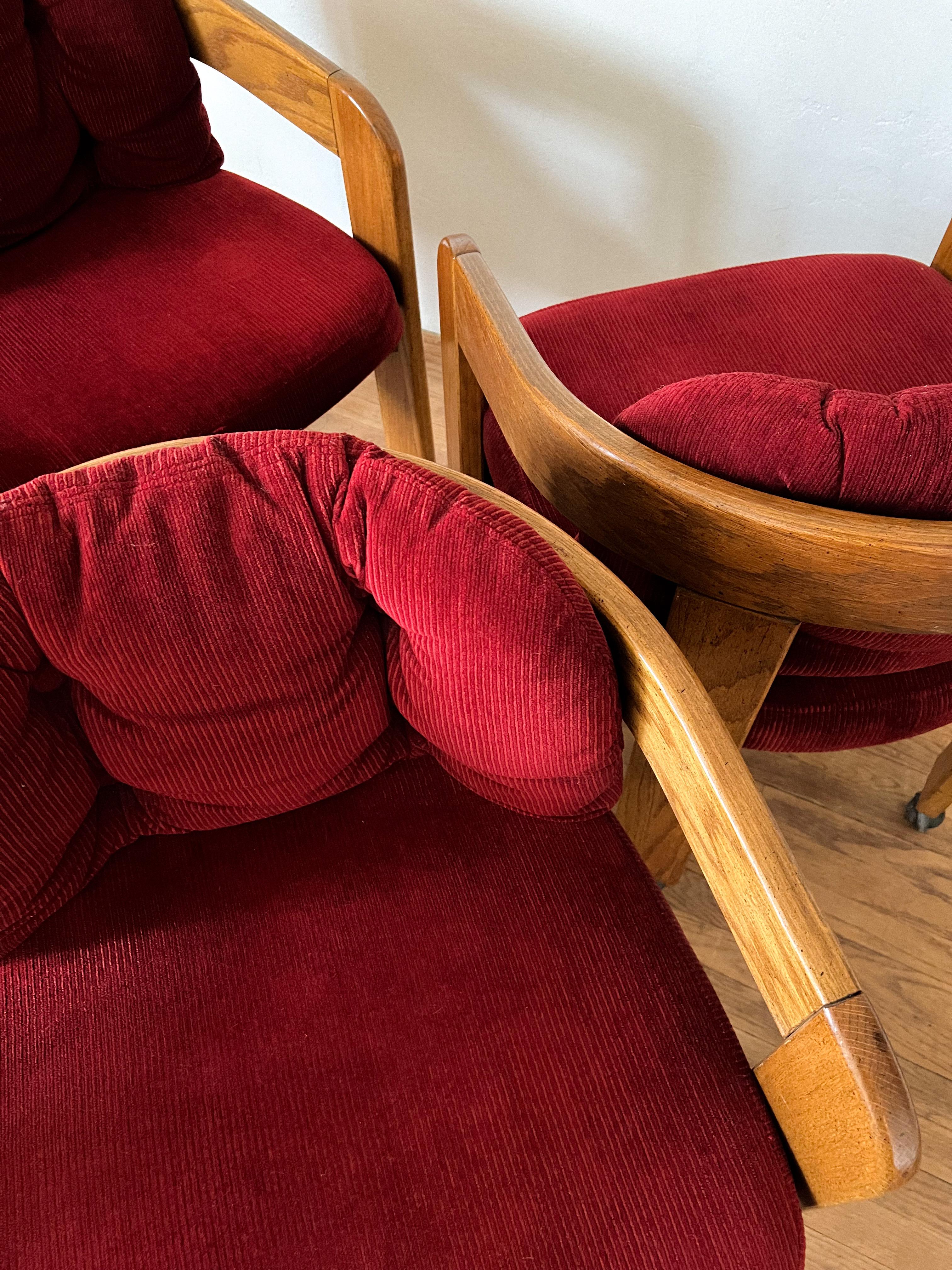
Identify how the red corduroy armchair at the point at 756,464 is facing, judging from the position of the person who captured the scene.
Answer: facing away from the viewer and to the left of the viewer

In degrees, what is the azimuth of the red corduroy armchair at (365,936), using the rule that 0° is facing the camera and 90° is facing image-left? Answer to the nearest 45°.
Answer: approximately 0°

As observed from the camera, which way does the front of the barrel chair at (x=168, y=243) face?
facing the viewer and to the right of the viewer

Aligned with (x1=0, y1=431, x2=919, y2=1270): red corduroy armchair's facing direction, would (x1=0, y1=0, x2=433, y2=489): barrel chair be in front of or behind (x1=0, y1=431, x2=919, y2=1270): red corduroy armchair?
behind

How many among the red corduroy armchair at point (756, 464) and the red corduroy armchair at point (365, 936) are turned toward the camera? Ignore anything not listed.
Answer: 1
